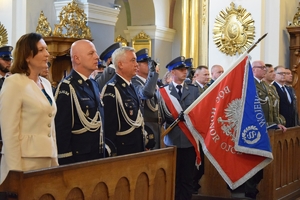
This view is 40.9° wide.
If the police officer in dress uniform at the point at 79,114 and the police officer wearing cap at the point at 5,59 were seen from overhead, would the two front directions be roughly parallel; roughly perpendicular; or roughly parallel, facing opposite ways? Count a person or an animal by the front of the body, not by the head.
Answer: roughly parallel

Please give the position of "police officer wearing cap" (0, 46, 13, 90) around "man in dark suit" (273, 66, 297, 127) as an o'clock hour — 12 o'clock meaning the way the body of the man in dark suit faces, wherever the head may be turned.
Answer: The police officer wearing cap is roughly at 3 o'clock from the man in dark suit.

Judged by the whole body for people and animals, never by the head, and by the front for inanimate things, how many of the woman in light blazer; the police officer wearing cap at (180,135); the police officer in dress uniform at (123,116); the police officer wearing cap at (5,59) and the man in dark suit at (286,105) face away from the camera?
0

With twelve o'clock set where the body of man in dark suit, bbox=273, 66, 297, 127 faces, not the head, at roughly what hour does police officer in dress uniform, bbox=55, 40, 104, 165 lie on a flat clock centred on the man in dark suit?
The police officer in dress uniform is roughly at 2 o'clock from the man in dark suit.

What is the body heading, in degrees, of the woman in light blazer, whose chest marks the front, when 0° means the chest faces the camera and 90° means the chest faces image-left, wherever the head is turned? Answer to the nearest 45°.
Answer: approximately 315°

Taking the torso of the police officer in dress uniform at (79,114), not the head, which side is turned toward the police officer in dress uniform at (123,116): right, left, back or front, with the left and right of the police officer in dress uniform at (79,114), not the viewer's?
left

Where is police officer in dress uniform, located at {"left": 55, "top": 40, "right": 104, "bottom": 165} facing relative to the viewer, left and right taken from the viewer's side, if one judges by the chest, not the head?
facing the viewer and to the right of the viewer

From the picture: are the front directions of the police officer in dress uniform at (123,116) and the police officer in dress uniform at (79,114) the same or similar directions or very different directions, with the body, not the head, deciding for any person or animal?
same or similar directions

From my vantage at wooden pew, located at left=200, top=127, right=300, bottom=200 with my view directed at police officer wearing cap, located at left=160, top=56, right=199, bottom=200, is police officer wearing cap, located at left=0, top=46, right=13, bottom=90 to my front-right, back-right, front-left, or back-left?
front-right

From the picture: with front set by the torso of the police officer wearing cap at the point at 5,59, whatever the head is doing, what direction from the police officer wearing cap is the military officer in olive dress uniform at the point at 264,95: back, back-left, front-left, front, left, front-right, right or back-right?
front-left

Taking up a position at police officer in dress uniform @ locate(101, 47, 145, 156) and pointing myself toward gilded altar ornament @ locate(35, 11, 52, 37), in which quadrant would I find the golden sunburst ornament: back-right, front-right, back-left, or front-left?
front-right

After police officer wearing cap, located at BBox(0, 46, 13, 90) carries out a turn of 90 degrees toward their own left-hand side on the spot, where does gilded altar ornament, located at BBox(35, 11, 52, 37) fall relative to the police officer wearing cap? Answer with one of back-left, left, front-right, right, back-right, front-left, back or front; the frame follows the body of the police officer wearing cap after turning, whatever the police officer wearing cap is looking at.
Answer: front-left

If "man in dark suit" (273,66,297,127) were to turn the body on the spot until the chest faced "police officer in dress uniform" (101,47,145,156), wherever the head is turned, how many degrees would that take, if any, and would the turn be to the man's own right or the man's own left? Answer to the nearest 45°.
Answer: approximately 45° to the man's own right

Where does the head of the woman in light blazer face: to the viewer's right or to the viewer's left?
to the viewer's right

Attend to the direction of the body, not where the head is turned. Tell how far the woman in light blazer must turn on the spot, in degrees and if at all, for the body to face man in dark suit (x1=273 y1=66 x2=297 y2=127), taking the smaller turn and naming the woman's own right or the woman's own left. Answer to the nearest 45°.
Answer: approximately 90° to the woman's own left
